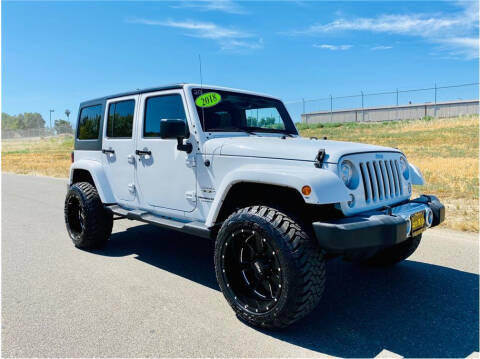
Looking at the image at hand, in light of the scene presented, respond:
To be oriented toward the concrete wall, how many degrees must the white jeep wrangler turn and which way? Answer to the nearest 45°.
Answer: approximately 135° to its left

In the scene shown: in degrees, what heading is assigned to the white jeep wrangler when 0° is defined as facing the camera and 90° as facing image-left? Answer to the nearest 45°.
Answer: approximately 315°
